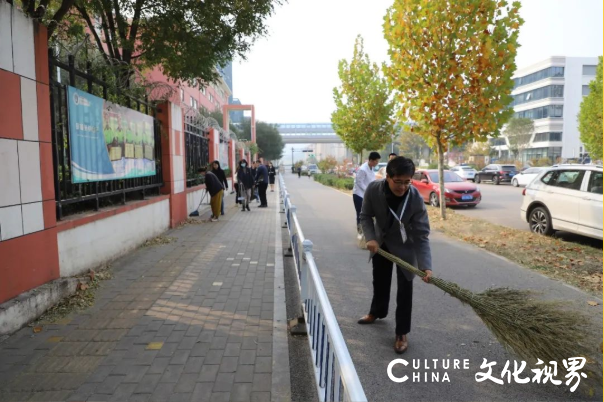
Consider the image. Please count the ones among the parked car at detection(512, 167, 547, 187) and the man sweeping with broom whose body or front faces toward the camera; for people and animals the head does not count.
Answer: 1

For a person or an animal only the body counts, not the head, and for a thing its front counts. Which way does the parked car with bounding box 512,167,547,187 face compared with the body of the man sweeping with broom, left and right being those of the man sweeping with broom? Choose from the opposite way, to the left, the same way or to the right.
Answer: to the right

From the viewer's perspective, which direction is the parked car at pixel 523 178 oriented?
to the viewer's left

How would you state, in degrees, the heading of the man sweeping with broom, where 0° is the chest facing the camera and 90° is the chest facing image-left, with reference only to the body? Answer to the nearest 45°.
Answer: approximately 0°

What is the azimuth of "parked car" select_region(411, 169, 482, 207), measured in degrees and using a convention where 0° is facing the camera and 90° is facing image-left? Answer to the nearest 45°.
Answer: approximately 315°

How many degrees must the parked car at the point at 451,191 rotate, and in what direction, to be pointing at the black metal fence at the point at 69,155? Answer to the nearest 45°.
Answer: approximately 45° to its right

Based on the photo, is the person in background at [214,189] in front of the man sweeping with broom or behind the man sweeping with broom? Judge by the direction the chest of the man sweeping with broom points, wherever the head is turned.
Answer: behind

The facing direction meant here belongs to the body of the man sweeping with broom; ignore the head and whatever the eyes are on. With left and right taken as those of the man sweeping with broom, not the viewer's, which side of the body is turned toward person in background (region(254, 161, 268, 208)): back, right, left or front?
back

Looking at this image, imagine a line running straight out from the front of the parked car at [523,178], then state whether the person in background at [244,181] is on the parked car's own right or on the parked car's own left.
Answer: on the parked car's own left
